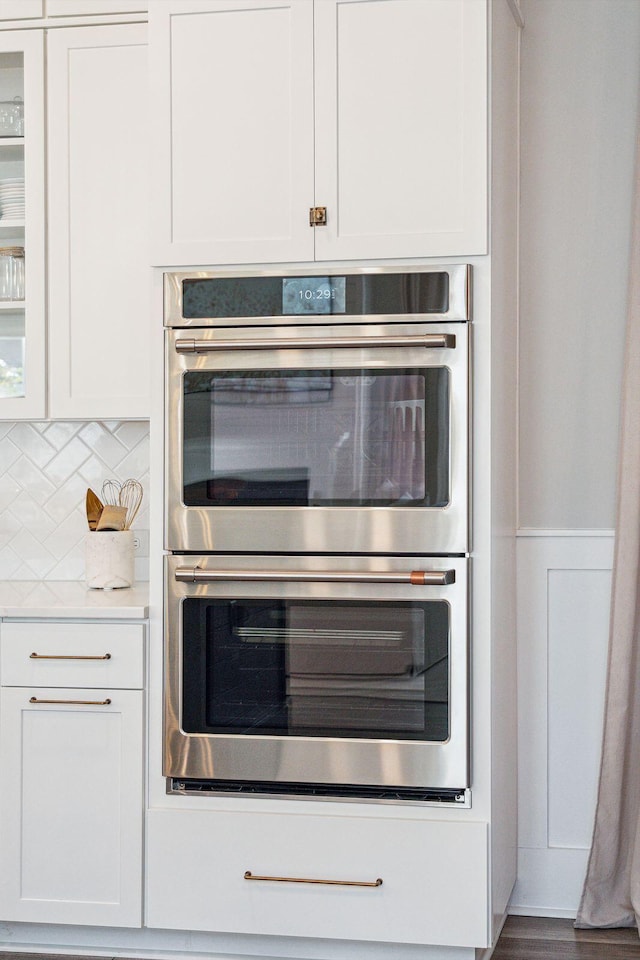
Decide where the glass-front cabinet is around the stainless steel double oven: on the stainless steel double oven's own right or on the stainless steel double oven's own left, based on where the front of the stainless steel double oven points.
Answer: on the stainless steel double oven's own right

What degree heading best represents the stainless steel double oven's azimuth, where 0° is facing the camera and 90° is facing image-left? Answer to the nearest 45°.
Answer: approximately 0°

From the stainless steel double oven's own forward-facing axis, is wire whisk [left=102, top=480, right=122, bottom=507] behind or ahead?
behind

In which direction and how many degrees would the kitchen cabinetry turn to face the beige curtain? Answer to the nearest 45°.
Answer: approximately 45° to its left

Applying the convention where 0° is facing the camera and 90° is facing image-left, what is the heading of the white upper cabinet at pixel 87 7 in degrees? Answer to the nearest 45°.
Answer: approximately 0°
